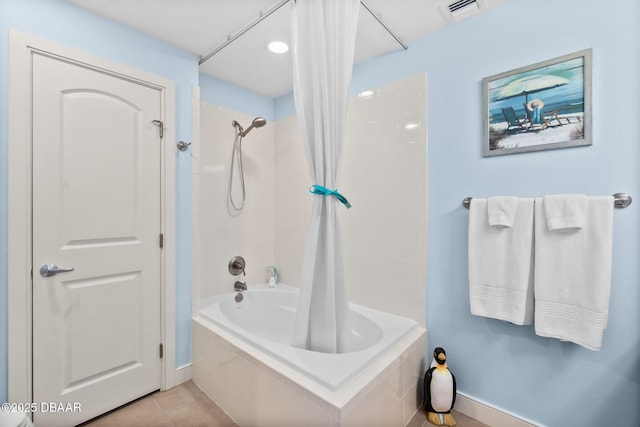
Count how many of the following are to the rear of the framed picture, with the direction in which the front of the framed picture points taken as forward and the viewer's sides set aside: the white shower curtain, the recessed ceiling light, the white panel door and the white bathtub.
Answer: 0

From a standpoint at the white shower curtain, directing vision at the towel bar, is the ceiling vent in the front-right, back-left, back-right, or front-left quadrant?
front-left

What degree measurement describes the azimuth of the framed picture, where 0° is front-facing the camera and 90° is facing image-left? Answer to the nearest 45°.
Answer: approximately 45°

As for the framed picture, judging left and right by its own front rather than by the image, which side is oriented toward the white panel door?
front

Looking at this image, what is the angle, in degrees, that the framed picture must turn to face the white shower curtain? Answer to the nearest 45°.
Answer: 0° — it already faces it

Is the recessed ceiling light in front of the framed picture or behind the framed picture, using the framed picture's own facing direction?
in front
